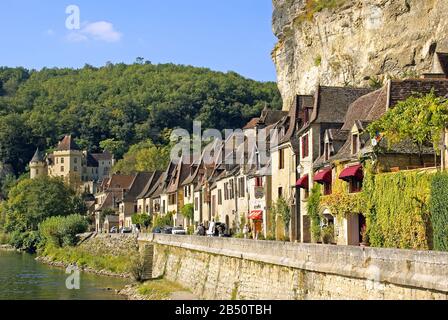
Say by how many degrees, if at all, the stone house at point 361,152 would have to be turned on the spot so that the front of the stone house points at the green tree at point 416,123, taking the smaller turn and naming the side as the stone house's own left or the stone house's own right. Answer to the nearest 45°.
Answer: approximately 90° to the stone house's own left

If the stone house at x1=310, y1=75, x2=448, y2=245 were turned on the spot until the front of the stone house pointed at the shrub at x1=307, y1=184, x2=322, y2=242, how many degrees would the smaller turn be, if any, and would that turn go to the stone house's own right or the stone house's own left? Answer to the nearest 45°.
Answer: approximately 90° to the stone house's own right

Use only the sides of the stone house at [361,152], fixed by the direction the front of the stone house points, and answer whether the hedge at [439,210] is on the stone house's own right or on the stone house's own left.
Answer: on the stone house's own left

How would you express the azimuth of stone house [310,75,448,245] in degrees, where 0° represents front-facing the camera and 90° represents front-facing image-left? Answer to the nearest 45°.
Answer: approximately 45°
